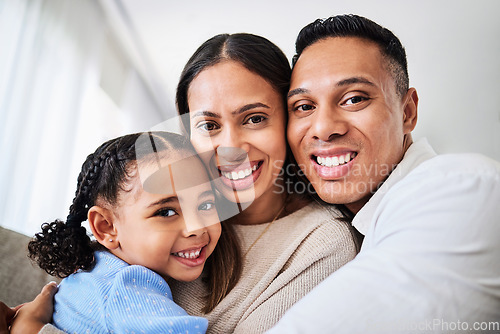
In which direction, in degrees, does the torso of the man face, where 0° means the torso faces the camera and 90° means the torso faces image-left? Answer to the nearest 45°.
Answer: approximately 45°

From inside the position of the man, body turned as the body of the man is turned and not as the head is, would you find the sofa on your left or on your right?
on your right

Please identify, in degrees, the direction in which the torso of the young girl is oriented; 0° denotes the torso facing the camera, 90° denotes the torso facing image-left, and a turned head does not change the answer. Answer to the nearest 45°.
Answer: approximately 315°
